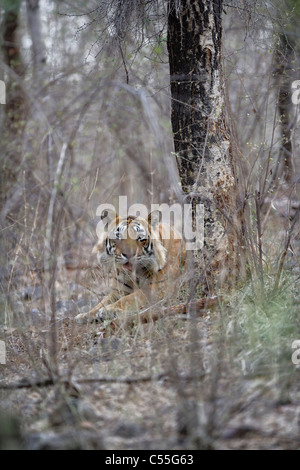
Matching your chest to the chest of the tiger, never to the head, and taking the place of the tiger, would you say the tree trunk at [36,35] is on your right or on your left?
on your right

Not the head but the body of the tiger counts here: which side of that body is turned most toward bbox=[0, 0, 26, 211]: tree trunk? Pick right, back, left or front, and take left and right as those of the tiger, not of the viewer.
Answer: right

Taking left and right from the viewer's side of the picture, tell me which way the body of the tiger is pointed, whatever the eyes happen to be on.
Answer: facing the viewer and to the left of the viewer

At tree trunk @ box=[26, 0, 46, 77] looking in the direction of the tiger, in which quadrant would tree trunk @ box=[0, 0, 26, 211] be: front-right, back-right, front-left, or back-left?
front-right

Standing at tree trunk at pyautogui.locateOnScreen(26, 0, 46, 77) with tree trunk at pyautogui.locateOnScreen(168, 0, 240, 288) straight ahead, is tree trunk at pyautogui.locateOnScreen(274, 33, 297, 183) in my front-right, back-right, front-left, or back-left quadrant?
front-left
